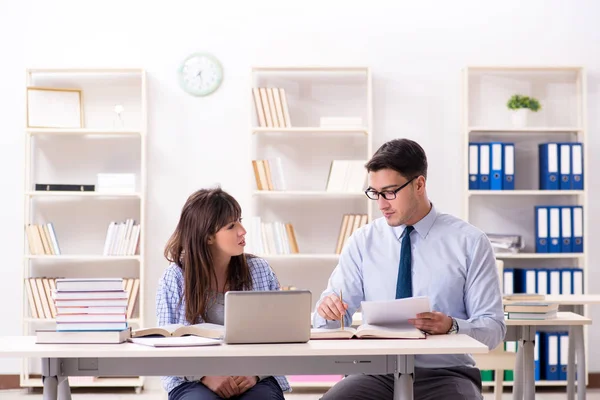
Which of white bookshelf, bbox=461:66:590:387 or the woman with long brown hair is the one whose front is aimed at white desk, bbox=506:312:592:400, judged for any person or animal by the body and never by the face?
the white bookshelf

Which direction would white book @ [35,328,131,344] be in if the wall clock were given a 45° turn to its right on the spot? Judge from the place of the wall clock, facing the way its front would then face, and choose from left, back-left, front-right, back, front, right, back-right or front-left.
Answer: front-left

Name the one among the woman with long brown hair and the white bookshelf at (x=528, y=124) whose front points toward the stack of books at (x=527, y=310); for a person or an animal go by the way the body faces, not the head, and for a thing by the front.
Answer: the white bookshelf

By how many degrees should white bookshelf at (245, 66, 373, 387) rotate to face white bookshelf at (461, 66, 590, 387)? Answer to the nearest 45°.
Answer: approximately 90° to its left

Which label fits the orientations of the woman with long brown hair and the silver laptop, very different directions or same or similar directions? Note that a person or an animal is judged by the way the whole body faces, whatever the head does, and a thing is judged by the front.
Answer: very different directions

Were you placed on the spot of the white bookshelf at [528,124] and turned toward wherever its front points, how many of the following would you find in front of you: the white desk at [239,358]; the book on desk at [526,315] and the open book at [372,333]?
3

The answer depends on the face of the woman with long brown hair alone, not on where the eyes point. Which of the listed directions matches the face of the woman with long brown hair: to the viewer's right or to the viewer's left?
to the viewer's right

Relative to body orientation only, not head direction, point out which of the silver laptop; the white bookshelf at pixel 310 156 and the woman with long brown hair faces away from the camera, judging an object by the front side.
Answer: the silver laptop

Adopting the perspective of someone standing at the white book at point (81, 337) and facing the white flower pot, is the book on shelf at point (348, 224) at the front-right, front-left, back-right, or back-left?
front-left

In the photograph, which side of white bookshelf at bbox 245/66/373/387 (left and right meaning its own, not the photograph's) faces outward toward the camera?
front

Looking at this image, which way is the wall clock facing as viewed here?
toward the camera

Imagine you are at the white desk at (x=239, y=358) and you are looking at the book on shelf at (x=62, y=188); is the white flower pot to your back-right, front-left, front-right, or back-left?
front-right

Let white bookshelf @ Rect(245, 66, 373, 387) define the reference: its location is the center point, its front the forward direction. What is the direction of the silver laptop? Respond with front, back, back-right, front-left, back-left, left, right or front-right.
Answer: front

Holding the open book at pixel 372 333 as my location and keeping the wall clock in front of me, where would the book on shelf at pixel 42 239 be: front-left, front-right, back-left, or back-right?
front-left

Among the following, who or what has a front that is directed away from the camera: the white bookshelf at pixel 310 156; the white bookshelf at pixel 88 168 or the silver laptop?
the silver laptop

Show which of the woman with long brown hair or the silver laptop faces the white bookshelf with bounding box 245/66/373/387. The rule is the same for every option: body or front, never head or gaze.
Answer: the silver laptop

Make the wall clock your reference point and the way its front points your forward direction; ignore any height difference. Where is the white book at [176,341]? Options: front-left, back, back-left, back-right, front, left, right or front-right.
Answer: front

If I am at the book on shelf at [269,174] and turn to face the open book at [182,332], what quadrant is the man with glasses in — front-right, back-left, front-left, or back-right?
front-left
